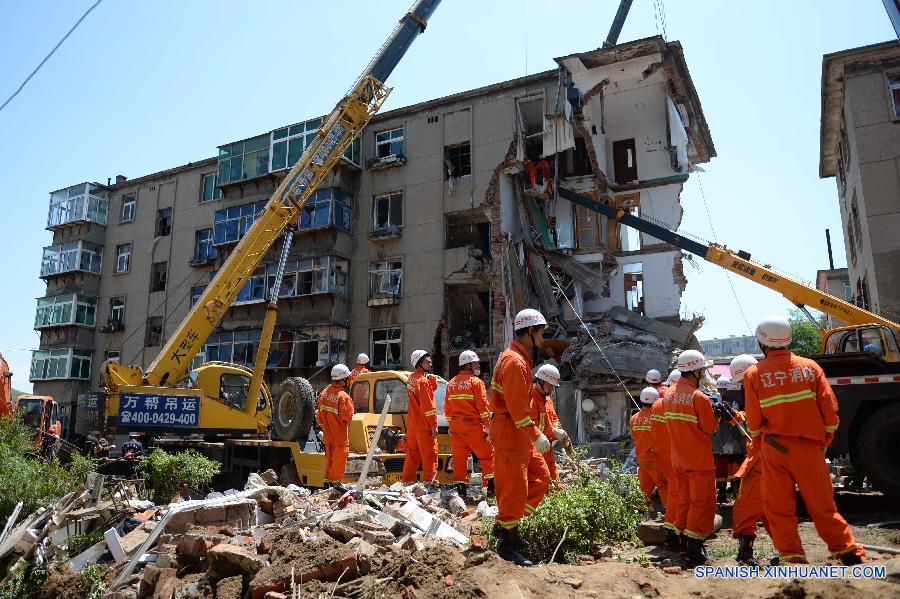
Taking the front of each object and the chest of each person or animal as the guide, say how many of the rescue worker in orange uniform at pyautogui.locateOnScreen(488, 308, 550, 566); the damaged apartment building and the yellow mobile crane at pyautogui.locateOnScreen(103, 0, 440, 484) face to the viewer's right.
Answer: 2

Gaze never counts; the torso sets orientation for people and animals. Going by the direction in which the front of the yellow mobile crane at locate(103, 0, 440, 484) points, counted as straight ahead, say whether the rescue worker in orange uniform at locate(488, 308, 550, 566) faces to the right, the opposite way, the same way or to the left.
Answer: the same way

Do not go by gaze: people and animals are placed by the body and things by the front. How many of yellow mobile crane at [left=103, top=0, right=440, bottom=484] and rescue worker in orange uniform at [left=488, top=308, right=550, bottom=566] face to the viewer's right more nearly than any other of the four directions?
2

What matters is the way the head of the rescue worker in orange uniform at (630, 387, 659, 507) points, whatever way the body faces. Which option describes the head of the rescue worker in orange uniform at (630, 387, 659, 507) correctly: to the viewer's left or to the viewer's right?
to the viewer's left

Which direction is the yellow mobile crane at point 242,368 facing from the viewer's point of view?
to the viewer's right

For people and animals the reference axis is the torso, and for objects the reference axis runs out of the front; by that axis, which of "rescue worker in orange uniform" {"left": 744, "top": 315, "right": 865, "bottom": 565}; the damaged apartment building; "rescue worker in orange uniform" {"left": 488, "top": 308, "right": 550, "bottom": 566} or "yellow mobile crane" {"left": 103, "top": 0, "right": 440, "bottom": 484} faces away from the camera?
"rescue worker in orange uniform" {"left": 744, "top": 315, "right": 865, "bottom": 565}

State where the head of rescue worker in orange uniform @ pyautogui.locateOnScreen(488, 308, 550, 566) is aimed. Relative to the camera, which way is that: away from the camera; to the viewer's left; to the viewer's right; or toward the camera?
to the viewer's right

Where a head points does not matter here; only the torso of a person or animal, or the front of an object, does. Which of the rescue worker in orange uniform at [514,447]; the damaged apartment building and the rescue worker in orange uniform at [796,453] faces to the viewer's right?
the rescue worker in orange uniform at [514,447]

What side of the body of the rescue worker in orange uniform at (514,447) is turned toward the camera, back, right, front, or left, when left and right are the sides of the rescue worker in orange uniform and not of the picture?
right

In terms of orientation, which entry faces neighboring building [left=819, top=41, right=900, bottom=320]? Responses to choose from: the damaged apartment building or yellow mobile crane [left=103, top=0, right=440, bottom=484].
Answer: the yellow mobile crane

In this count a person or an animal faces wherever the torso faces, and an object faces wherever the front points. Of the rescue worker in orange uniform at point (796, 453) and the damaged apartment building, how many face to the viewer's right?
0

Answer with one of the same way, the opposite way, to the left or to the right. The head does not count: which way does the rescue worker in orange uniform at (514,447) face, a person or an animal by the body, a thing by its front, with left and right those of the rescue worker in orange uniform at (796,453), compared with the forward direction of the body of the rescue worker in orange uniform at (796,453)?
to the right
